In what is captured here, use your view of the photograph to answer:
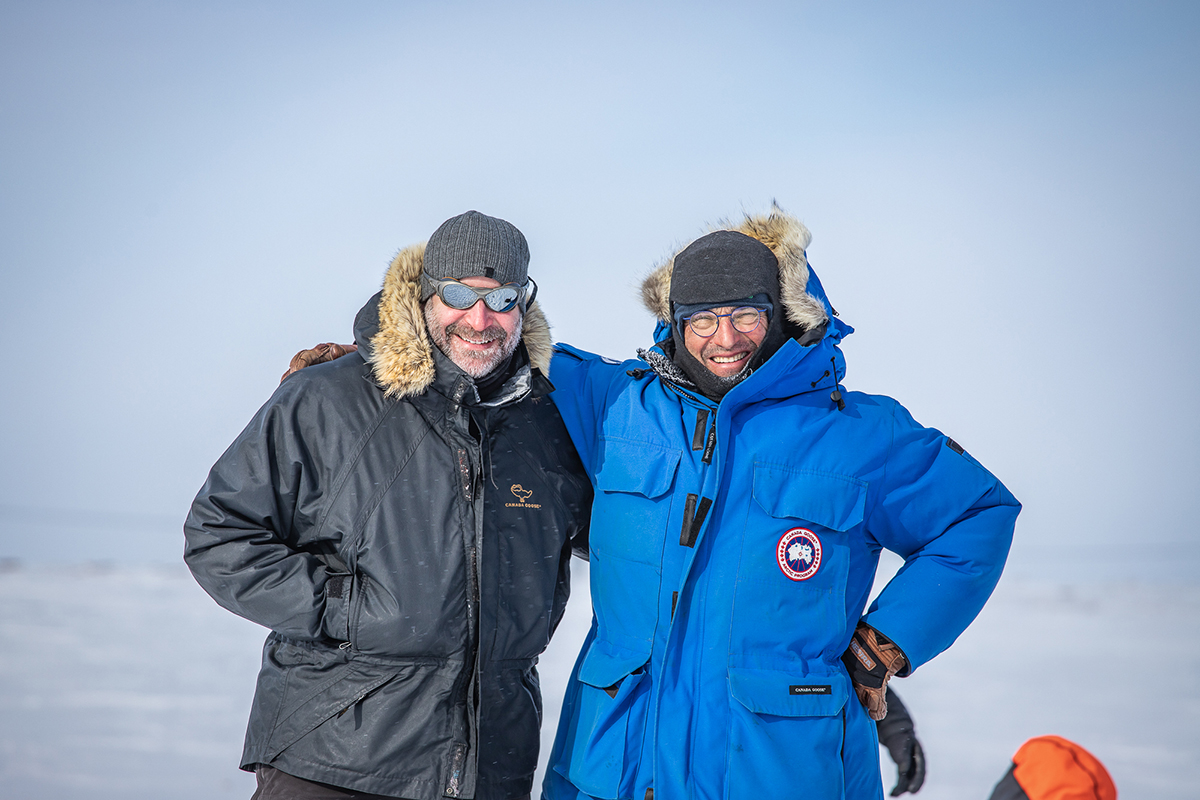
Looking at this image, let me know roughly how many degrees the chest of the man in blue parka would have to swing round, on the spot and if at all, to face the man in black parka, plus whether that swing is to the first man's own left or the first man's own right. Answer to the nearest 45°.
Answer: approximately 90° to the first man's own right

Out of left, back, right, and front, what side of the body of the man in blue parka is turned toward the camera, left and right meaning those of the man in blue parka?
front

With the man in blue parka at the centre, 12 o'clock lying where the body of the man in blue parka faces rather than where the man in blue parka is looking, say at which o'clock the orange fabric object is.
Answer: The orange fabric object is roughly at 7 o'clock from the man in blue parka.
